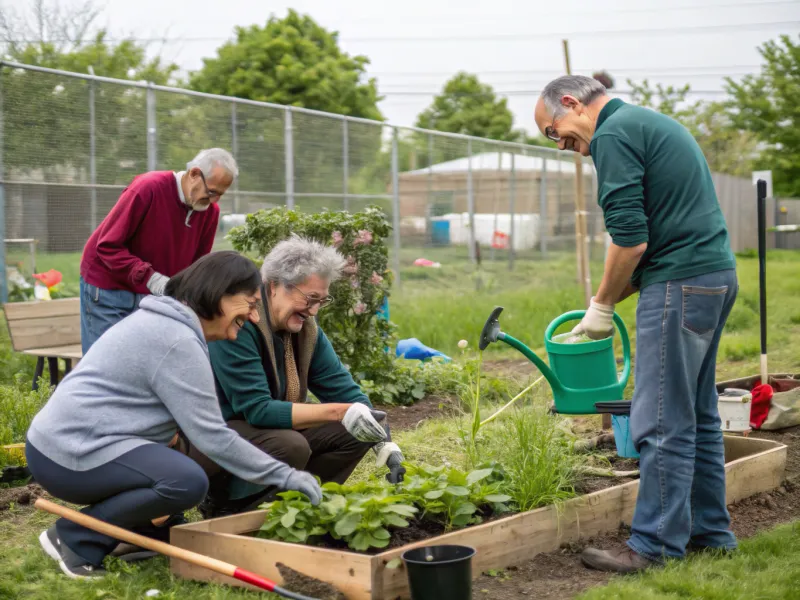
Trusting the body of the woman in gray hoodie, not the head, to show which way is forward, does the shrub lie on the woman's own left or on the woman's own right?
on the woman's own left

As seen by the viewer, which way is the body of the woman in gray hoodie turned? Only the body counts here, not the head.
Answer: to the viewer's right

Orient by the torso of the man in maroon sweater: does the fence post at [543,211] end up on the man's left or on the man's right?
on the man's left

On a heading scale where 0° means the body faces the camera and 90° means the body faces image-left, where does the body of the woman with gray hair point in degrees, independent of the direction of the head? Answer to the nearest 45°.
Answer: approximately 315°

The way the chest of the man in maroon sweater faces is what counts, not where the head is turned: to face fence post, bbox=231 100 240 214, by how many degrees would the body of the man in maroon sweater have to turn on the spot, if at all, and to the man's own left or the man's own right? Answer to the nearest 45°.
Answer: approximately 135° to the man's own left

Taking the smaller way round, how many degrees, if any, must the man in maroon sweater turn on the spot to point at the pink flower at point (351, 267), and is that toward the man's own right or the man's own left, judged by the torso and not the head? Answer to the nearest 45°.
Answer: approximately 90° to the man's own left

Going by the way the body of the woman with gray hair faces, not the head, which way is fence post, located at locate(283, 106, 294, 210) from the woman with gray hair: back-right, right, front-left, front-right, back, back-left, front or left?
back-left

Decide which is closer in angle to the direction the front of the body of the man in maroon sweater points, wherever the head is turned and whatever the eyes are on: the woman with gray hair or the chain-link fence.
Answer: the woman with gray hair
